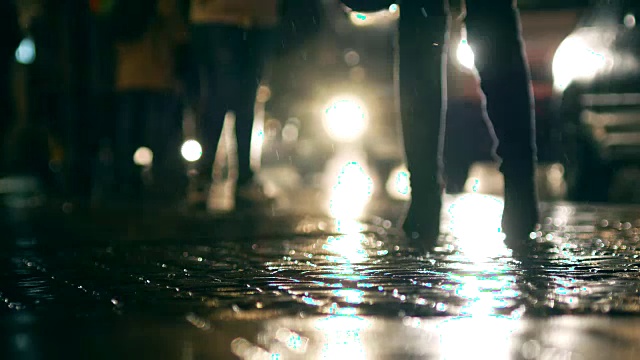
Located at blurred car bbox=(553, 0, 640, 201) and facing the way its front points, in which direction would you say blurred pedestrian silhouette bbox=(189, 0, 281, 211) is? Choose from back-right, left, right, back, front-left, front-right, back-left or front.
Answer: front-right

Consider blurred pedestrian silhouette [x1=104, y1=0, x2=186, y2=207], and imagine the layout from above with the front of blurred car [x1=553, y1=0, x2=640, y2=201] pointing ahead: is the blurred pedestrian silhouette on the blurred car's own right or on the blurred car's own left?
on the blurred car's own right

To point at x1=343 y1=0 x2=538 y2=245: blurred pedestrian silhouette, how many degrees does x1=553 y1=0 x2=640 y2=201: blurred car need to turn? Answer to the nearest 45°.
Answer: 0° — it already faces them

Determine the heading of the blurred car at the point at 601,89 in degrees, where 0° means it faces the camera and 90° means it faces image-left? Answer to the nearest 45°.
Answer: approximately 0°
